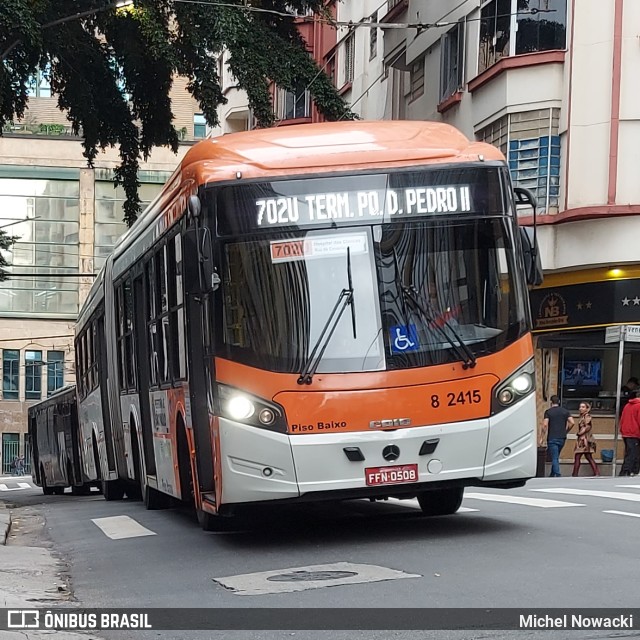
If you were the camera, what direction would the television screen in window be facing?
facing the viewer

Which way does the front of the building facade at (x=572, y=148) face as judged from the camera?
facing the viewer and to the left of the viewer

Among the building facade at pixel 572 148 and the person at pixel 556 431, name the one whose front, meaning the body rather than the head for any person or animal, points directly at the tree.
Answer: the building facade
